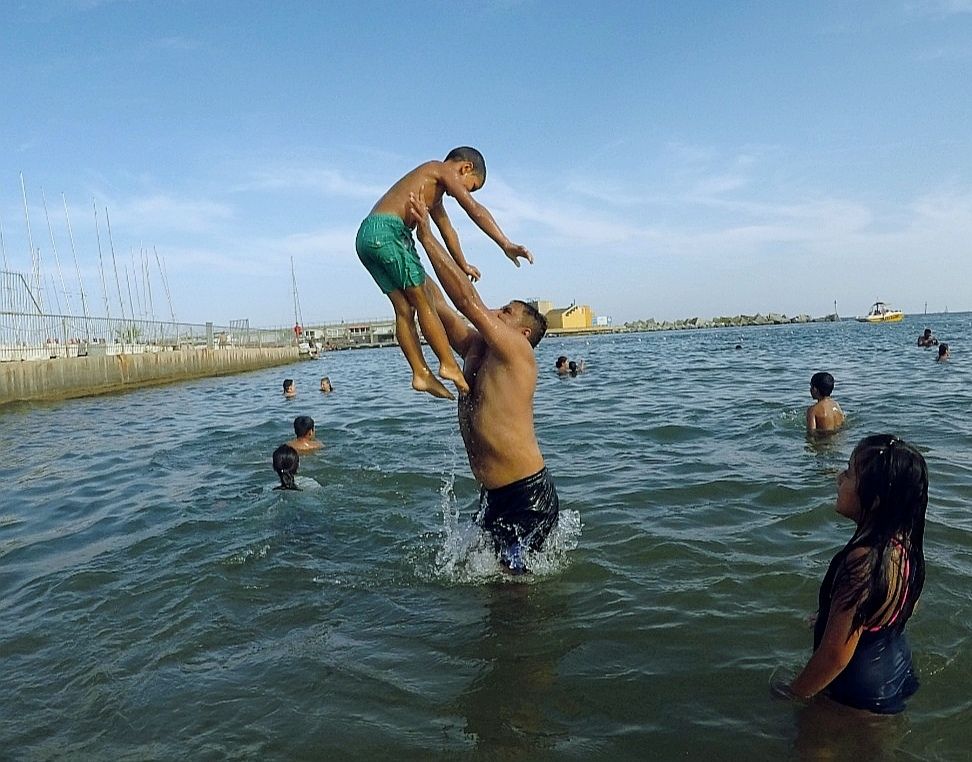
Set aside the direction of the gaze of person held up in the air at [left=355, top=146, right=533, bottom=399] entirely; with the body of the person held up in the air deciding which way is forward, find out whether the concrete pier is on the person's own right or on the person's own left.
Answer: on the person's own left

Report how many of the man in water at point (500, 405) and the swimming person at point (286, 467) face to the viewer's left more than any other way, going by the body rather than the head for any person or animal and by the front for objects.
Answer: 1

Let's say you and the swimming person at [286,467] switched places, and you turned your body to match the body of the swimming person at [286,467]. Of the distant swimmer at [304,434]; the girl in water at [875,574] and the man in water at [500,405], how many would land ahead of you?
1

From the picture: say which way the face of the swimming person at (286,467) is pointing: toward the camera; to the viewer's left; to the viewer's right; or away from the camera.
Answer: away from the camera

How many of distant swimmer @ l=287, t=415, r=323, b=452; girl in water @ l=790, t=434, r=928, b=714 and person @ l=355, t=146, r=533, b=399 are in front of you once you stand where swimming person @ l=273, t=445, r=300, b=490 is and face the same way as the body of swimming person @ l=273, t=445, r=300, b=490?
1

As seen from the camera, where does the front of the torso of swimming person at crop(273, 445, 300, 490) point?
away from the camera

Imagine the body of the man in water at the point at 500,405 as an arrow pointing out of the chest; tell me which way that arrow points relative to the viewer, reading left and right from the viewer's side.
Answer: facing to the left of the viewer

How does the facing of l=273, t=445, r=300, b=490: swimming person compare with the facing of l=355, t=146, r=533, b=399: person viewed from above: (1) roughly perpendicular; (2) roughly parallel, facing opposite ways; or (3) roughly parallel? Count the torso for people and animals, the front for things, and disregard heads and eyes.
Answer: roughly perpendicular

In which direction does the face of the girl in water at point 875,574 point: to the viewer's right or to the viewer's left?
to the viewer's left

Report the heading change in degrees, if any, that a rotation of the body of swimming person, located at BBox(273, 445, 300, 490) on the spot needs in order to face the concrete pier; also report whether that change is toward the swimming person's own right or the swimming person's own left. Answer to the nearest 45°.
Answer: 0° — they already face it

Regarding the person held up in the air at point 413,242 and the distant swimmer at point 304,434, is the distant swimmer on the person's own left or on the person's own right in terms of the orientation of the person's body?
on the person's own left

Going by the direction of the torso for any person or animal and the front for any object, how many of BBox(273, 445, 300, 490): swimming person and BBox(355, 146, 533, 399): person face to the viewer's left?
0

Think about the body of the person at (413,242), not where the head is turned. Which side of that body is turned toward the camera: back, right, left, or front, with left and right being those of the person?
right

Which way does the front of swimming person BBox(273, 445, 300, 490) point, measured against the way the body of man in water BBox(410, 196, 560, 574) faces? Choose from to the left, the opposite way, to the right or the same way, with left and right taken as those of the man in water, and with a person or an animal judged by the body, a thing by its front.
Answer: to the right
